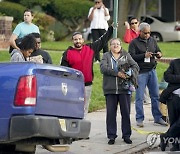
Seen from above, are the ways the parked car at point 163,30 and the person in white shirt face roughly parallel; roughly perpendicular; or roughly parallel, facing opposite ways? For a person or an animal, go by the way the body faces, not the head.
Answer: roughly perpendicular

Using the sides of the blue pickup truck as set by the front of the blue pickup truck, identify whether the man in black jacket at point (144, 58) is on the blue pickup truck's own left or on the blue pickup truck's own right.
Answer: on the blue pickup truck's own right

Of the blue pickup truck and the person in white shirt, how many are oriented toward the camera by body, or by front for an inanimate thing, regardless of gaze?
1

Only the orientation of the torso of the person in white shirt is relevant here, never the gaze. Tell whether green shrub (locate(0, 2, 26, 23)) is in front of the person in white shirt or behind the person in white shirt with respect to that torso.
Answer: behind

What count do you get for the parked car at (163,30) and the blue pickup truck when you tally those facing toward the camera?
0

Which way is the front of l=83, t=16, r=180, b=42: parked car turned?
to the viewer's left

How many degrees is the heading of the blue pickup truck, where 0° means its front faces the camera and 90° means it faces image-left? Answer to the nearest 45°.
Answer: approximately 135°

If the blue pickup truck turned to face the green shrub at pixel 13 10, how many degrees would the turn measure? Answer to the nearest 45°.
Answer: approximately 45° to its right

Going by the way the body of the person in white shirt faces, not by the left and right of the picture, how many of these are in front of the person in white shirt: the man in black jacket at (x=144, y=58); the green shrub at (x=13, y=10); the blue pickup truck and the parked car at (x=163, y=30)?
2
